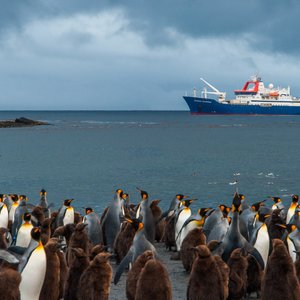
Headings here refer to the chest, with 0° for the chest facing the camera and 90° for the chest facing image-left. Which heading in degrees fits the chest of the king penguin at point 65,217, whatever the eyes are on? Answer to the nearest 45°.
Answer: approximately 315°

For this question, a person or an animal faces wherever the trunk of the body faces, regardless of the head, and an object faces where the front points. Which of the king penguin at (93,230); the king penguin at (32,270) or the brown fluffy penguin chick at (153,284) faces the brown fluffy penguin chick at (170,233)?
the brown fluffy penguin chick at (153,284)

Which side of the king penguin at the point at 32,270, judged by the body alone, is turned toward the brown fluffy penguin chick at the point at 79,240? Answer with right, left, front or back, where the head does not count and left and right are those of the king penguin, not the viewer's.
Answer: left

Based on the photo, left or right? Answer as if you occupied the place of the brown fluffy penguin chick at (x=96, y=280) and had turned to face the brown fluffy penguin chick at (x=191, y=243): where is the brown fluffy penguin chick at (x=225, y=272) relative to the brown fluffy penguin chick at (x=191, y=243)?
right

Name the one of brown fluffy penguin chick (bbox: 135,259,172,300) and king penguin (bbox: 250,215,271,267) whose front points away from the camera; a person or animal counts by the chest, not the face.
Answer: the brown fluffy penguin chick

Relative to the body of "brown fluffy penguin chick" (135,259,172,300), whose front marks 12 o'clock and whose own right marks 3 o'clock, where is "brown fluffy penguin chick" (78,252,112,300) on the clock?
"brown fluffy penguin chick" (78,252,112,300) is roughly at 10 o'clock from "brown fluffy penguin chick" (135,259,172,300).

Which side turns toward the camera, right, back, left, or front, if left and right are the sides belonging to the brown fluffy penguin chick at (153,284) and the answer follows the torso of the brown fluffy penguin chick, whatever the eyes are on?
back

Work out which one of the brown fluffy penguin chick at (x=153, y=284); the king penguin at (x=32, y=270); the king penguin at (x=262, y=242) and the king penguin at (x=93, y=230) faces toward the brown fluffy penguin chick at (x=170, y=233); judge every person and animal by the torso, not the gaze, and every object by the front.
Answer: the brown fluffy penguin chick at (x=153, y=284)

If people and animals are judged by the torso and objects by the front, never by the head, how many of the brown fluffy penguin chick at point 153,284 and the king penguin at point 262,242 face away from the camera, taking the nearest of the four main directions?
1

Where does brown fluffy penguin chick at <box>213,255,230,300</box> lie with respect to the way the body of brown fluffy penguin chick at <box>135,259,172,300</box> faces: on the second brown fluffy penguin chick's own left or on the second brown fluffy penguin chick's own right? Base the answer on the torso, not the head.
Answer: on the second brown fluffy penguin chick's own right
